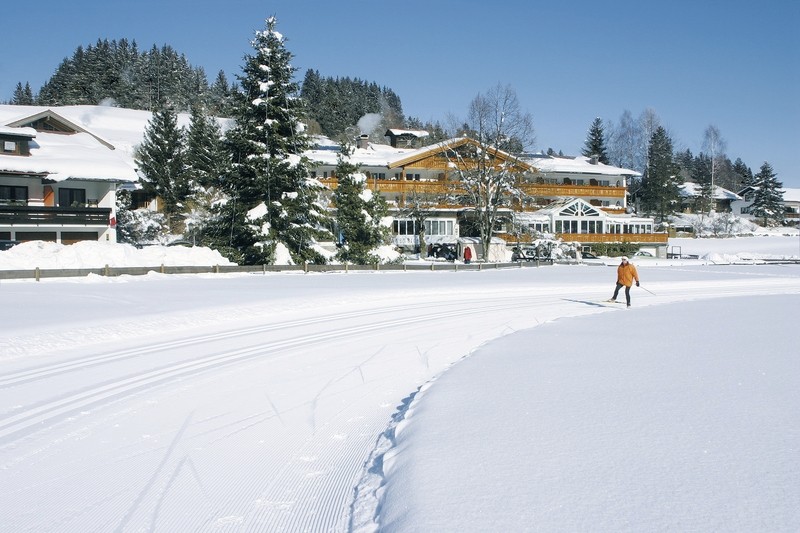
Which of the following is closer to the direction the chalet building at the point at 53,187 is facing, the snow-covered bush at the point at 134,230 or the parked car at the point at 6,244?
the parked car

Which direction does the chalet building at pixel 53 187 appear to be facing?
toward the camera

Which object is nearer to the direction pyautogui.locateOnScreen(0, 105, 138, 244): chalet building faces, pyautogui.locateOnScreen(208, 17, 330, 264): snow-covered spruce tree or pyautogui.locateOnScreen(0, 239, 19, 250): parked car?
the parked car

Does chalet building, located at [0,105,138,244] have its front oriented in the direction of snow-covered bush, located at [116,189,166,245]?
no

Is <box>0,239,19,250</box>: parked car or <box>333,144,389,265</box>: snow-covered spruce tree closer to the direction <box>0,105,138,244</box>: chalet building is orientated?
the parked car

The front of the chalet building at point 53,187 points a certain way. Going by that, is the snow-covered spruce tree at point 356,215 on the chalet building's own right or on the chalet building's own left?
on the chalet building's own left

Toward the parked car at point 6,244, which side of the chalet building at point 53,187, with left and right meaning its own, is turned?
front

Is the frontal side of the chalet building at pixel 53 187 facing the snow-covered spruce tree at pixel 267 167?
no
